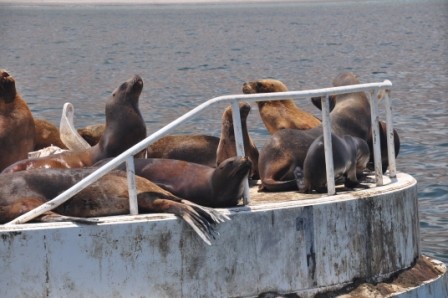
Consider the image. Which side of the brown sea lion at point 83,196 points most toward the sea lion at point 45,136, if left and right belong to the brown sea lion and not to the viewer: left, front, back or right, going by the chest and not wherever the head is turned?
right

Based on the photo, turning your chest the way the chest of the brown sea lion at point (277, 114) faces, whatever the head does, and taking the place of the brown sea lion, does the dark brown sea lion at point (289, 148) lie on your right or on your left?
on your left

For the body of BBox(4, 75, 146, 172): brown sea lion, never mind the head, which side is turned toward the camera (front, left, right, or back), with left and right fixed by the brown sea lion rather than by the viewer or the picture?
right

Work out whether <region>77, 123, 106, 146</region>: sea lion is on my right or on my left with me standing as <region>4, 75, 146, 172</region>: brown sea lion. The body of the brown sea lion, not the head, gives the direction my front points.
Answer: on my left

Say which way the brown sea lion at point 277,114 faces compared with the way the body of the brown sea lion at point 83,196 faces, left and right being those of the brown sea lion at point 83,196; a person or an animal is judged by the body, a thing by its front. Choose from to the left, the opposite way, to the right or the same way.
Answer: the same way

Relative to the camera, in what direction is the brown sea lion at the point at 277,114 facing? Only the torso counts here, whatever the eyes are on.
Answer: to the viewer's left

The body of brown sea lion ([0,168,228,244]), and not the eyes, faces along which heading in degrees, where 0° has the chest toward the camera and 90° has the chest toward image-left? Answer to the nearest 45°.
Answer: approximately 90°

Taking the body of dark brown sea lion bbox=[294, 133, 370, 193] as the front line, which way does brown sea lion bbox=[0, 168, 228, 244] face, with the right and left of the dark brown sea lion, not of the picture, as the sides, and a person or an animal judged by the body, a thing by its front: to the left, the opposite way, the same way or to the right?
the opposite way
